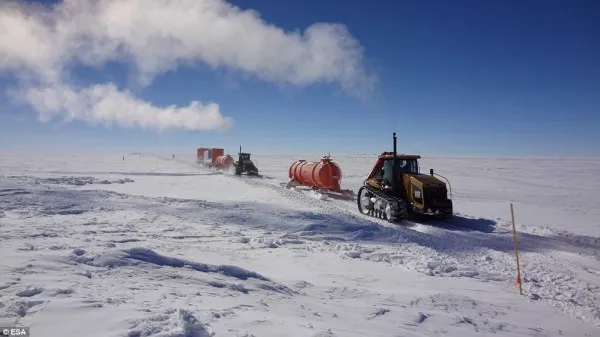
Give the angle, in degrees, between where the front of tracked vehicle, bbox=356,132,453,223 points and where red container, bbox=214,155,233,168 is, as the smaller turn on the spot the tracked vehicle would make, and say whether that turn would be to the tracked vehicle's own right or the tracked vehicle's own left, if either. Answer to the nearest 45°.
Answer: approximately 180°

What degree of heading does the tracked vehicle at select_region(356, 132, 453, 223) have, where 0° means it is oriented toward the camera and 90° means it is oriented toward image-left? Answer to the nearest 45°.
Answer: approximately 315°

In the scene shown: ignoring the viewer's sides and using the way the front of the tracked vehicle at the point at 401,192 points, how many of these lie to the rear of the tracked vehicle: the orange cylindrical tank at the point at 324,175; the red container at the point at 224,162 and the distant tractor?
3

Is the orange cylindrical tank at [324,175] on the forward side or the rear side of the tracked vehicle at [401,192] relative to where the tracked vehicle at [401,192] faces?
on the rear side

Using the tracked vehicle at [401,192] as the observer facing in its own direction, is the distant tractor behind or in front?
behind
